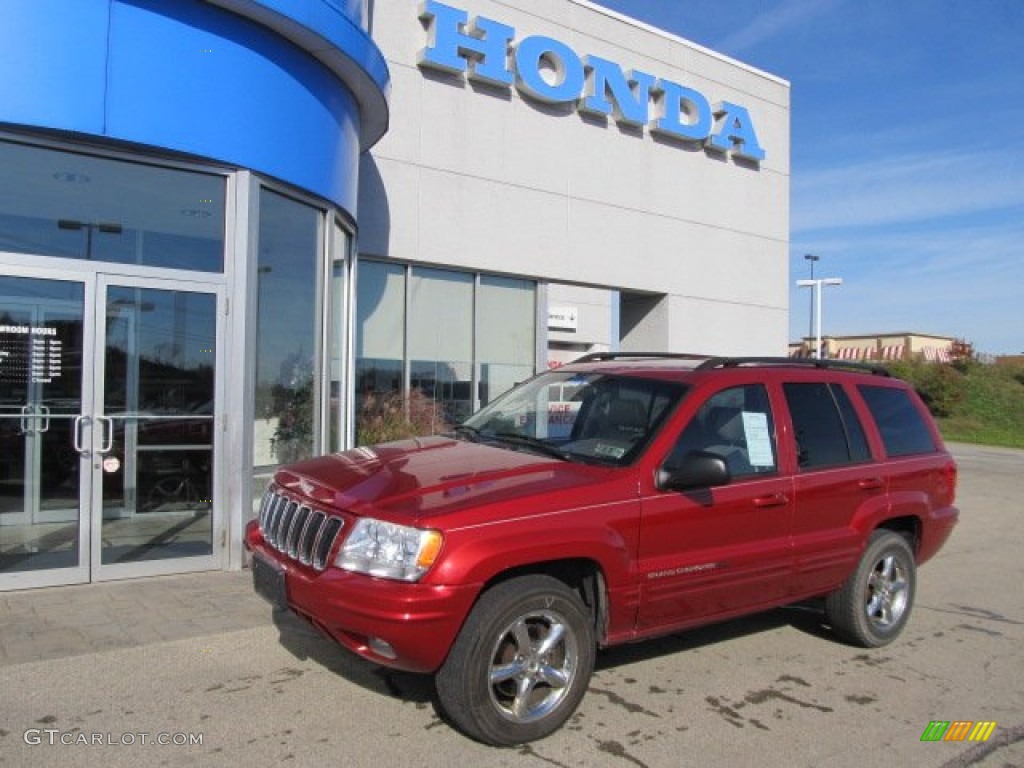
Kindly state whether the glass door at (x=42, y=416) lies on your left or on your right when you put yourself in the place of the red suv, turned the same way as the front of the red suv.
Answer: on your right

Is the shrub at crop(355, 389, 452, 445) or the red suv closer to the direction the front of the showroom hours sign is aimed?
the red suv

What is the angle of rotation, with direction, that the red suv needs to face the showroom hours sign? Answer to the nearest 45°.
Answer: approximately 45° to its right

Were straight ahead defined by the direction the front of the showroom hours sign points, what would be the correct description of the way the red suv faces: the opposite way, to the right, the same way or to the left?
to the right

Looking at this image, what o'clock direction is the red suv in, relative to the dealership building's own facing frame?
The red suv is roughly at 12 o'clock from the dealership building.

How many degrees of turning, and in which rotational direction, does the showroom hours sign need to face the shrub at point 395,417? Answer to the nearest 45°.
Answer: approximately 135° to its left

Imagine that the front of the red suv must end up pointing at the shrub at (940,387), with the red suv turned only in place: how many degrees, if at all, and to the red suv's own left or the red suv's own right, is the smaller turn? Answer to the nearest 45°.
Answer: approximately 180°

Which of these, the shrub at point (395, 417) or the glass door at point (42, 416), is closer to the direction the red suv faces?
the glass door

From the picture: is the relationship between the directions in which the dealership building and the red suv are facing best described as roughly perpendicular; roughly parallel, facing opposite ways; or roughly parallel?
roughly perpendicular

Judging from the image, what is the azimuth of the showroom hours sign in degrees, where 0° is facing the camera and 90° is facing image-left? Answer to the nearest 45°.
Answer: approximately 0°

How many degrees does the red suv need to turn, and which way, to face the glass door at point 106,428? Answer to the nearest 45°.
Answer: approximately 90° to its right
